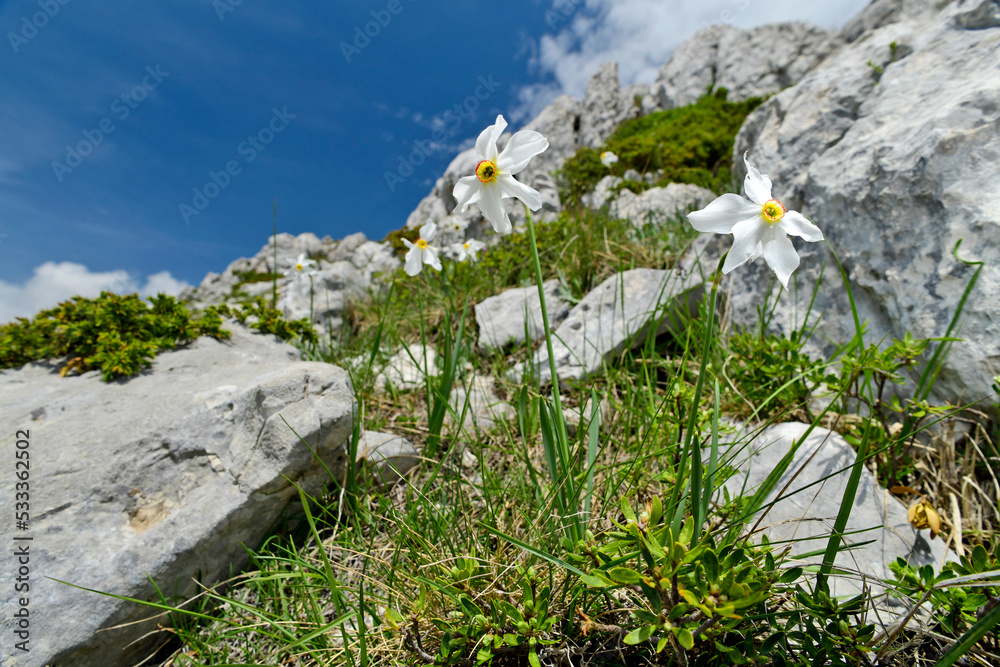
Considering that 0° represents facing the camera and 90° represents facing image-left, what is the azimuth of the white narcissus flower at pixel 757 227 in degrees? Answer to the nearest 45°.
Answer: approximately 315°

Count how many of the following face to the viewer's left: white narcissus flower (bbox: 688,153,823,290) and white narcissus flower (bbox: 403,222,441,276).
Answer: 0

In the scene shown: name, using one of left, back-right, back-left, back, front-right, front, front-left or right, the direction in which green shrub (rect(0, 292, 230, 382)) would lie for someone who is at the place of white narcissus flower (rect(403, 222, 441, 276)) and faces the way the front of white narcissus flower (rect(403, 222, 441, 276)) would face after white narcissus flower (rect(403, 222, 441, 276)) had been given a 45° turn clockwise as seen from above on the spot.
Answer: front-right

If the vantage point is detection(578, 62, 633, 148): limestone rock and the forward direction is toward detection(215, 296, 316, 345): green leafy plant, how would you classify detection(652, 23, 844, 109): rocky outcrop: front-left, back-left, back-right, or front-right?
back-left

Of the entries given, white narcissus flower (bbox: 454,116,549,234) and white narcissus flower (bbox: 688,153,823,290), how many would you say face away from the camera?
0

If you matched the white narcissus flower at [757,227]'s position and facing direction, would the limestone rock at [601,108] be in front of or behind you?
behind

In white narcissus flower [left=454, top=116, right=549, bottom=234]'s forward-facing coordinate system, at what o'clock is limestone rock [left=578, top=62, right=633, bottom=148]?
The limestone rock is roughly at 5 o'clock from the white narcissus flower.

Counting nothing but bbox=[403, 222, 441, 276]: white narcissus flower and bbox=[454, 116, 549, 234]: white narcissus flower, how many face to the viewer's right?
0

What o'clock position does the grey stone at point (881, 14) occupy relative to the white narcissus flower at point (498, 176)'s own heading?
The grey stone is roughly at 6 o'clock from the white narcissus flower.

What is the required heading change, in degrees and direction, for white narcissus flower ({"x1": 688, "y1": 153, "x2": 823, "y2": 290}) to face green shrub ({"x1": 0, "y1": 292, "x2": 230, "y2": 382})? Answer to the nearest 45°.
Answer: approximately 135° to its right

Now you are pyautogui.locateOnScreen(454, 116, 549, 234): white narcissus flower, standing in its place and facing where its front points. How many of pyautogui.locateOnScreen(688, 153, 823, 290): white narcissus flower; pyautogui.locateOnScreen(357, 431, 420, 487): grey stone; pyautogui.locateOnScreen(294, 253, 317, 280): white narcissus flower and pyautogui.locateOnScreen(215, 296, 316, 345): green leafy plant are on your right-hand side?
3

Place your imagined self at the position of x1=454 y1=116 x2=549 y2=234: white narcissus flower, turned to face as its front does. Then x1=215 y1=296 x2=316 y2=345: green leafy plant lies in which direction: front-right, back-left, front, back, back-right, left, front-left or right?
right

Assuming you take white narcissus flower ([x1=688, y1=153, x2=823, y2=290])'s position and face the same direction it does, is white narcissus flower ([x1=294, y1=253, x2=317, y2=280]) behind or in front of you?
behind

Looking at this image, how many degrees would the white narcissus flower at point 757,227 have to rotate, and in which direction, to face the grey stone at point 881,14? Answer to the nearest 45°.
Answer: approximately 135° to its left
